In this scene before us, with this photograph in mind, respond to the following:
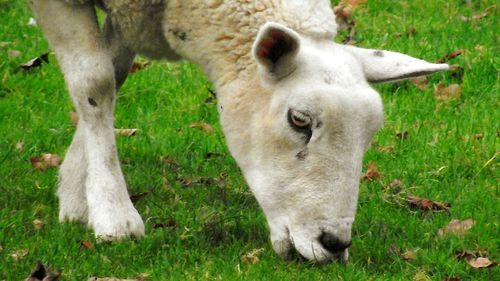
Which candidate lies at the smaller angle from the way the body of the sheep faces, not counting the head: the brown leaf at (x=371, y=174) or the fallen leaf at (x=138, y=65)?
the brown leaf

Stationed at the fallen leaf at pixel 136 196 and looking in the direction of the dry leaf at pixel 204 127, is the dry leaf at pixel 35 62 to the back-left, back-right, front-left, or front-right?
front-left

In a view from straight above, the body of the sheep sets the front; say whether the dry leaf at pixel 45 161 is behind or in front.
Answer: behind

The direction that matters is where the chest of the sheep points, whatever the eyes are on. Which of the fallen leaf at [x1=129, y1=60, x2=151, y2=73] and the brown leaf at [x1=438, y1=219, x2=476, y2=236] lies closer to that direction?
the brown leaf

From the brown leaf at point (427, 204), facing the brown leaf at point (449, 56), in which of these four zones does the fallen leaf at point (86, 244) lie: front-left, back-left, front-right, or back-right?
back-left

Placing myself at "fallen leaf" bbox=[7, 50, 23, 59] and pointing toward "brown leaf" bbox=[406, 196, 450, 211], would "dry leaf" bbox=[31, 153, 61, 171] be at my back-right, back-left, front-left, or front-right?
front-right
